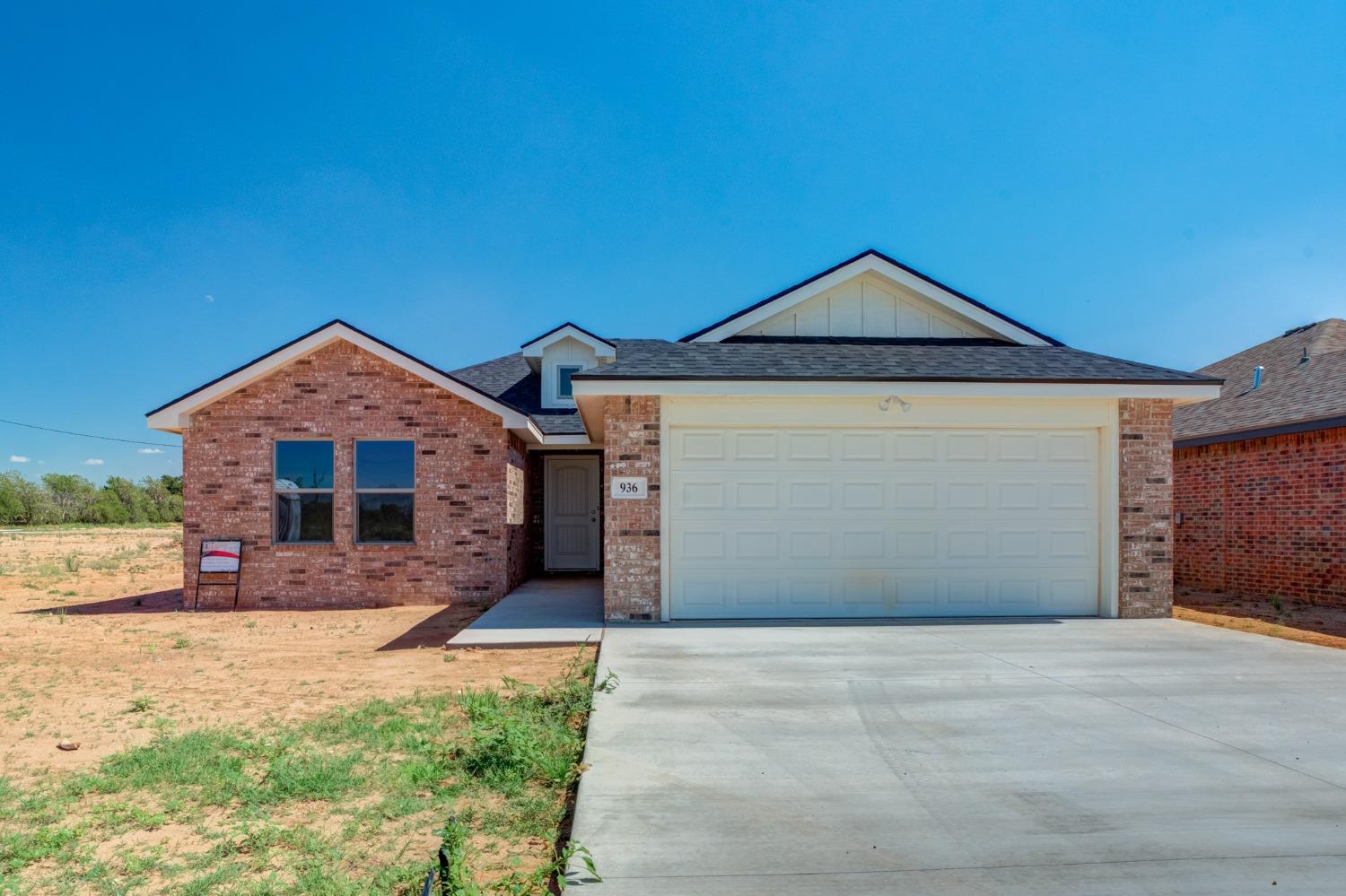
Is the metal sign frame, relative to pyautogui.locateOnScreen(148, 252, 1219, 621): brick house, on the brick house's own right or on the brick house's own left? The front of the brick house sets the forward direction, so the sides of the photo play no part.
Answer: on the brick house's own right

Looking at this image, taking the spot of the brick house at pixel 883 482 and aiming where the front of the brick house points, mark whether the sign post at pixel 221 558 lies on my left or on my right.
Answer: on my right

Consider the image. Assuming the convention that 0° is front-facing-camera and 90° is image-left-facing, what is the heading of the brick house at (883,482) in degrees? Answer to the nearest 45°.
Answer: approximately 0°
